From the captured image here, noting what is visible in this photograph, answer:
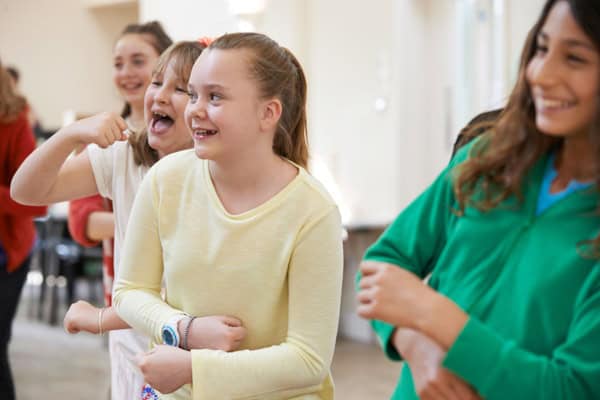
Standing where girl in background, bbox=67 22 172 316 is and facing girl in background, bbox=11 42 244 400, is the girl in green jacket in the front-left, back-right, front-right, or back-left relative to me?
front-left

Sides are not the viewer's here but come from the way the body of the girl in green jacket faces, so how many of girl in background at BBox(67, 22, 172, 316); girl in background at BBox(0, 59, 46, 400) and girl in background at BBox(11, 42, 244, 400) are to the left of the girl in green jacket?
0

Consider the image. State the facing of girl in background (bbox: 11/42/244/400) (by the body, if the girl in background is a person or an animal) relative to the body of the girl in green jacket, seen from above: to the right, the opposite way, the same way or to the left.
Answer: the same way

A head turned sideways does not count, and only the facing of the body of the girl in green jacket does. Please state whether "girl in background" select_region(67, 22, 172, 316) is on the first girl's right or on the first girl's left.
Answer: on the first girl's right

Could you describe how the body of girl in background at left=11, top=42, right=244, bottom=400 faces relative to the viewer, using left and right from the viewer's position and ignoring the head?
facing the viewer

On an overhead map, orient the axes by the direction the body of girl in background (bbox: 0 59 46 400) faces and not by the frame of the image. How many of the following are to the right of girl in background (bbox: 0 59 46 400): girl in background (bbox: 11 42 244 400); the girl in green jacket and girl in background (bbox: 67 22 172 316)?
0

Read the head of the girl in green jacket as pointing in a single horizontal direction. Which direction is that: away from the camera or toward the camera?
toward the camera

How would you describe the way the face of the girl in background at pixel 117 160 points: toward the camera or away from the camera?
toward the camera

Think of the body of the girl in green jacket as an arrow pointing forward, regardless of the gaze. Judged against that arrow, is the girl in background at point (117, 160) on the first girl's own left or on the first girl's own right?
on the first girl's own right

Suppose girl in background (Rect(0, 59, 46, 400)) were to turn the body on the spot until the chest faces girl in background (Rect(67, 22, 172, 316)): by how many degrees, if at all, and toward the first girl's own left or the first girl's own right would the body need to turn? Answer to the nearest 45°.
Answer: approximately 135° to the first girl's own left
